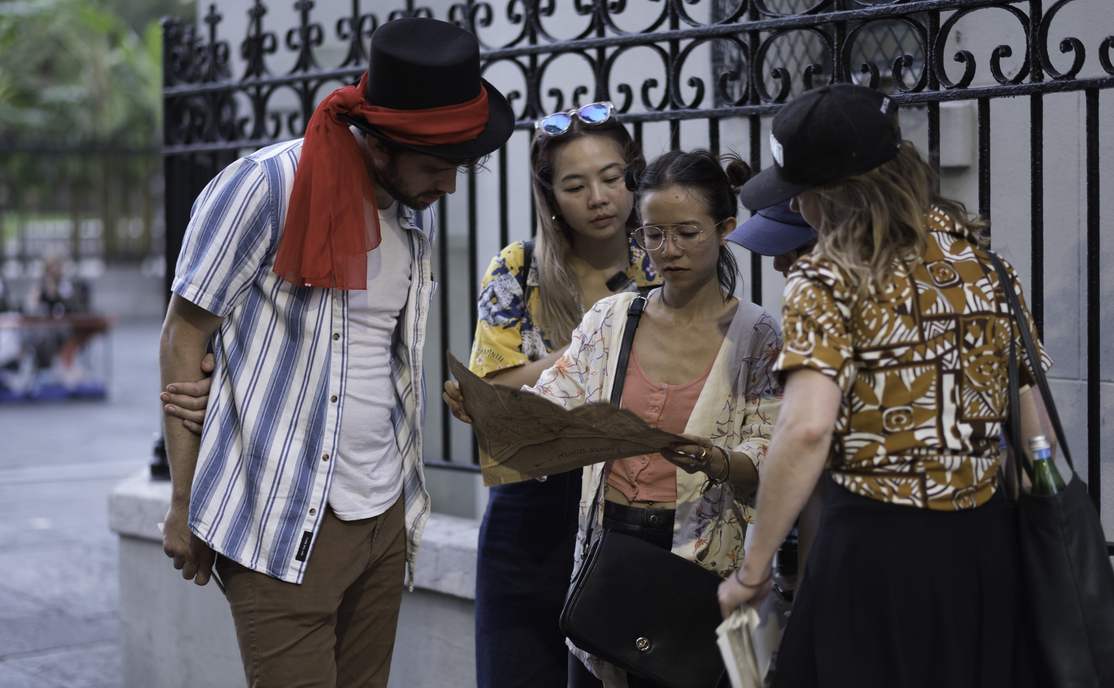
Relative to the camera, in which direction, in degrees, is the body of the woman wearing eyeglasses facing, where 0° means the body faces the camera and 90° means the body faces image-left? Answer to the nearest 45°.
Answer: approximately 45°

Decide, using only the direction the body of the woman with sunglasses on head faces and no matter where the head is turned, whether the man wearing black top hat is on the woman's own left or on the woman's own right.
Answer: on the woman's own right

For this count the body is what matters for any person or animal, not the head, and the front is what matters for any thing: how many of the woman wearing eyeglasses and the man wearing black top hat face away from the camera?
0

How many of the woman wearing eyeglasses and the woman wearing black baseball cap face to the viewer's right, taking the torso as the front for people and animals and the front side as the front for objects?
0

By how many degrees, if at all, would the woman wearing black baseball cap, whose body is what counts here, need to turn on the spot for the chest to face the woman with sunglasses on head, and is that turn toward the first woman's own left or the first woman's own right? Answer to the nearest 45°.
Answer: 0° — they already face them

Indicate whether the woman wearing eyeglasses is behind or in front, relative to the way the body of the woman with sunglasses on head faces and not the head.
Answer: in front

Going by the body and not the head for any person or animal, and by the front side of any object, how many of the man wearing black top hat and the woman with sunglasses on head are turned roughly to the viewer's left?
0

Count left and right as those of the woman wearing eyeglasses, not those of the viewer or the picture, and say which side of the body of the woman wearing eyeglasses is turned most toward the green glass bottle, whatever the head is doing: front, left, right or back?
left

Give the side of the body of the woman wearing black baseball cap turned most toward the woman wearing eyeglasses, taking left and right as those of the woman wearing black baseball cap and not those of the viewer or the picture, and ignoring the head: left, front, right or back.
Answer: front

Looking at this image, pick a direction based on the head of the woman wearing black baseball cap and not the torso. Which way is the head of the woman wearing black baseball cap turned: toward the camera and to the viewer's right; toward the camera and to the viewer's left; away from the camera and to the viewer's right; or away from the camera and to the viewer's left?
away from the camera and to the viewer's left

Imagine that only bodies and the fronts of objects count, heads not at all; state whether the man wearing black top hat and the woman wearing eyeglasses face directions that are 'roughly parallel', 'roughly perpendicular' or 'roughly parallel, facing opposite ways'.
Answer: roughly perpendicular

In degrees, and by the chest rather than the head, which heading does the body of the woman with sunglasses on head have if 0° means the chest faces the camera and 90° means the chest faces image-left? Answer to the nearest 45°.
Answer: approximately 315°

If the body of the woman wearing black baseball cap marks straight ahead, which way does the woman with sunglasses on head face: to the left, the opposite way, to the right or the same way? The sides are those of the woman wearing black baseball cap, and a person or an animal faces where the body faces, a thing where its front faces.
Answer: the opposite way

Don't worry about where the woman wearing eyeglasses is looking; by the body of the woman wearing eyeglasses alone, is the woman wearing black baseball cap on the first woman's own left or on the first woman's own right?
on the first woman's own left

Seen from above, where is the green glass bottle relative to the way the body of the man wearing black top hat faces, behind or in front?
in front
